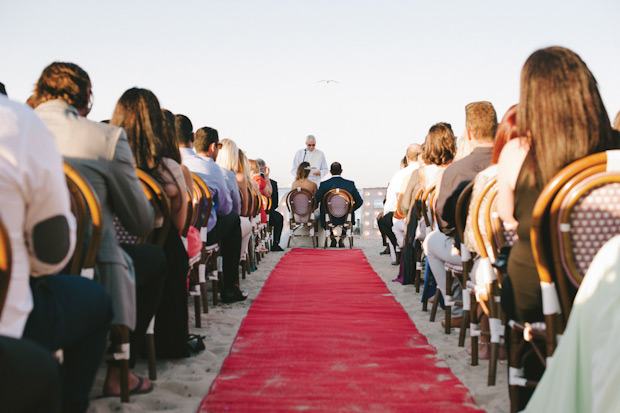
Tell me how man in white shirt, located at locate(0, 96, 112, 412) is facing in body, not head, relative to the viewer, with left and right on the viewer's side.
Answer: facing away from the viewer and to the right of the viewer

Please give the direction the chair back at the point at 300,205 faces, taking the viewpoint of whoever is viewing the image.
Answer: facing away from the viewer

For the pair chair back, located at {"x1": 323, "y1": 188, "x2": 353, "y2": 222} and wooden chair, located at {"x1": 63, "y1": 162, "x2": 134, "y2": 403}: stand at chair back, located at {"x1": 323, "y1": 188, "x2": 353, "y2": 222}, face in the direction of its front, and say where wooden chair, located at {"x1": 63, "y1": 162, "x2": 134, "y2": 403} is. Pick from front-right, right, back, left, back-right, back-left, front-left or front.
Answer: back

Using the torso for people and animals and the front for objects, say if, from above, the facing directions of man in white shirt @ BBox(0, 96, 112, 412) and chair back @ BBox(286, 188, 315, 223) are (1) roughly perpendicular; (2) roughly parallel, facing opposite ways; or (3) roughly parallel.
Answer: roughly parallel

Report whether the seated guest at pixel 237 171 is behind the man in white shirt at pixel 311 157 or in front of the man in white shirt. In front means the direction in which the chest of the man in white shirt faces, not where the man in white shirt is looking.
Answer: in front

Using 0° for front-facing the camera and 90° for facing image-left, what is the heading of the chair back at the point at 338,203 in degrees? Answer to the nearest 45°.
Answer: approximately 180°

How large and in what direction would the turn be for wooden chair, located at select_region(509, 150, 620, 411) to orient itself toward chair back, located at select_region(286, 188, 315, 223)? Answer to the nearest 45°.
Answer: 0° — it already faces it

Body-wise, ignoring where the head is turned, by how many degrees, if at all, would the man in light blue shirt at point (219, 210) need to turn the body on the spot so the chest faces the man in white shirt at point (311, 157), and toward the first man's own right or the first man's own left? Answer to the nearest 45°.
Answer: approximately 45° to the first man's own left

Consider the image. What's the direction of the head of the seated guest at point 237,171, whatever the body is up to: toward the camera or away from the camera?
away from the camera

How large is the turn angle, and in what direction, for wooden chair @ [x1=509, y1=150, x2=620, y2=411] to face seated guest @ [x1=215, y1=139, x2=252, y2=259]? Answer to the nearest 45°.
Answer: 0° — it already faces them

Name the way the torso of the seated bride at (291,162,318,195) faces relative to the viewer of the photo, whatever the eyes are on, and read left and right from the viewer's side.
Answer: facing away from the viewer

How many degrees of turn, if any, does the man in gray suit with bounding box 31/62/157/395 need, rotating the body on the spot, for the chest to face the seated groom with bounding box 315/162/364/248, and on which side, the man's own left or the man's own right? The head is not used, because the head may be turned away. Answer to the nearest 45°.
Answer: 0° — they already face them

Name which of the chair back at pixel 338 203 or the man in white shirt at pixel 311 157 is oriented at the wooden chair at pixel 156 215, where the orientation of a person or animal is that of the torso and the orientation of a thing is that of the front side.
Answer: the man in white shirt

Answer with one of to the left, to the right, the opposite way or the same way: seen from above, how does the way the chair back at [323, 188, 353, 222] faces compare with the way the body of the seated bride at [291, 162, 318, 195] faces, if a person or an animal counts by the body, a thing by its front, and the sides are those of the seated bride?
the same way

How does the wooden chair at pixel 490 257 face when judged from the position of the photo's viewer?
facing away from the viewer and to the left of the viewer

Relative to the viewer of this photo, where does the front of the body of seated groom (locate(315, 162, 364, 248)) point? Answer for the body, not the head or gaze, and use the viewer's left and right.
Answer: facing away from the viewer

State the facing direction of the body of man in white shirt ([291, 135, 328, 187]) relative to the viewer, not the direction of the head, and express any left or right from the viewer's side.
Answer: facing the viewer

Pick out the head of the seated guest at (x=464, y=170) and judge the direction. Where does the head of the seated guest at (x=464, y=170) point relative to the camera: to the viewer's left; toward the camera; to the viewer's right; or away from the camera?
away from the camera

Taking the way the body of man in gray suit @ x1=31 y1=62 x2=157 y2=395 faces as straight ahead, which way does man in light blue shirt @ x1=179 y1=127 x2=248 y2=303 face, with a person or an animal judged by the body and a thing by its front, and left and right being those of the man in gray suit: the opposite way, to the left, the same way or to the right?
the same way

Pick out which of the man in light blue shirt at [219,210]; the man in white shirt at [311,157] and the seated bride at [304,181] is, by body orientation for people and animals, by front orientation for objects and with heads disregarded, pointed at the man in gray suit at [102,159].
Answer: the man in white shirt at [311,157]

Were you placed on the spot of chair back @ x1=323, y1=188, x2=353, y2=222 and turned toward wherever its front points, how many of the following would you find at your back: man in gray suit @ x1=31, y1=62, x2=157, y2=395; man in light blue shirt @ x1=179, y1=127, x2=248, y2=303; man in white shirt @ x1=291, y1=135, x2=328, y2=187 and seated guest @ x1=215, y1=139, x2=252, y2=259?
3

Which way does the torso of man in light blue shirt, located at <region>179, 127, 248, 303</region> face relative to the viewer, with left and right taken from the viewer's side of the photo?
facing away from the viewer and to the right of the viewer

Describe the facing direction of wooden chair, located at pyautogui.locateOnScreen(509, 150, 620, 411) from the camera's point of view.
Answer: facing away from the viewer and to the left of the viewer

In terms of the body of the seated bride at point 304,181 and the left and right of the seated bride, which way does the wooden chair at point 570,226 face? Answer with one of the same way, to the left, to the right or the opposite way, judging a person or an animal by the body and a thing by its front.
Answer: the same way
